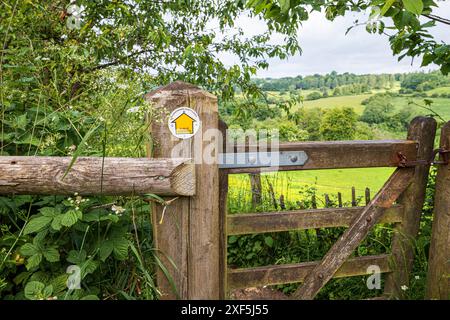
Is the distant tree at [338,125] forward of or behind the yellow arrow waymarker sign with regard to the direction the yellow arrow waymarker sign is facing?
behind

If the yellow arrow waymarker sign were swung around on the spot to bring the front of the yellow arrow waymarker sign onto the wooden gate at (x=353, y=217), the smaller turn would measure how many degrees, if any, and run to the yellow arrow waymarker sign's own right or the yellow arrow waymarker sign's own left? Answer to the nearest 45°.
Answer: approximately 135° to the yellow arrow waymarker sign's own left

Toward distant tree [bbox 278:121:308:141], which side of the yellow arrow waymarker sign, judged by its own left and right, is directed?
back

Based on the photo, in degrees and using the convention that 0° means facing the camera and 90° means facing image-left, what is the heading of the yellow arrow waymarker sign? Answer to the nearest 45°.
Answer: approximately 0°

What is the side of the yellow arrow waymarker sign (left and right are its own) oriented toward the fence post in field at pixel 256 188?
back
